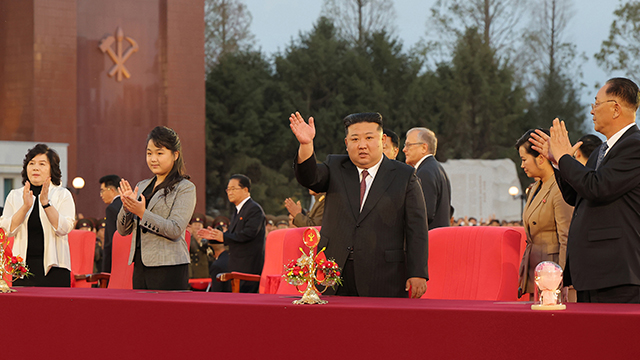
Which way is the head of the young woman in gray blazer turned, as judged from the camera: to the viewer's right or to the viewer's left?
to the viewer's left

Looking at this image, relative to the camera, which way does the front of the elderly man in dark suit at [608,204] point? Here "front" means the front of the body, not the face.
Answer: to the viewer's left

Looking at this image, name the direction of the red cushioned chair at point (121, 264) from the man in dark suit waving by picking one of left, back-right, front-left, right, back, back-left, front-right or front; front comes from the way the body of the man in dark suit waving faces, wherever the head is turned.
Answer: back-right

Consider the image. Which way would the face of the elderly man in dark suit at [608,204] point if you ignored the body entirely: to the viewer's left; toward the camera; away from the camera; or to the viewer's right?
to the viewer's left

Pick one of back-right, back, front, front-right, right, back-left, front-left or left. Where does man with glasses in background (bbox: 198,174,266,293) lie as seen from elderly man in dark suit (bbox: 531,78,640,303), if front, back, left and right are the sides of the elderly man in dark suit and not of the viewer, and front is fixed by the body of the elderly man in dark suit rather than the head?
front-right

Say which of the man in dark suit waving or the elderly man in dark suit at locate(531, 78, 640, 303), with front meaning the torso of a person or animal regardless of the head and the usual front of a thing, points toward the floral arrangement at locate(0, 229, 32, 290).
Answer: the elderly man in dark suit

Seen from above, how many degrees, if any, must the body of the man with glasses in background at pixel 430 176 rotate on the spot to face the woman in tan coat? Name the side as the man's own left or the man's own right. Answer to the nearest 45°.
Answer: approximately 135° to the man's own left

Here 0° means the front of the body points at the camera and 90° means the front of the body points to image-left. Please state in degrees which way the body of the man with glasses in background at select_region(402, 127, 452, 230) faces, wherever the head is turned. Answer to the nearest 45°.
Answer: approximately 90°
